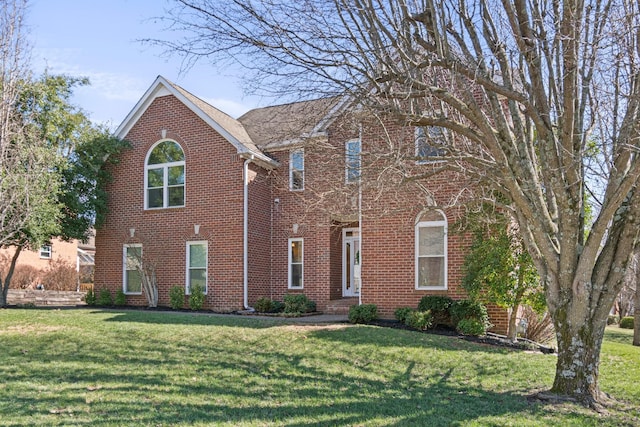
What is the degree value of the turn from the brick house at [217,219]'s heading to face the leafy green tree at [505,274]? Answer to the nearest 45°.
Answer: approximately 45° to its left

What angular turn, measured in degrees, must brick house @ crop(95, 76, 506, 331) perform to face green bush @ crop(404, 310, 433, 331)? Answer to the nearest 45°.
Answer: approximately 45° to its left

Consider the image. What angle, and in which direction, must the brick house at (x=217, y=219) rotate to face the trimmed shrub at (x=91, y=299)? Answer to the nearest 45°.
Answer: approximately 90° to its right

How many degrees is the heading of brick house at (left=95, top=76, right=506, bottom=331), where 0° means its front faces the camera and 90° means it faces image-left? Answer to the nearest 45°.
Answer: approximately 0°

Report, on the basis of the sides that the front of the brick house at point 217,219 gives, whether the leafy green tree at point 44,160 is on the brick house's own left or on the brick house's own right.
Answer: on the brick house's own right

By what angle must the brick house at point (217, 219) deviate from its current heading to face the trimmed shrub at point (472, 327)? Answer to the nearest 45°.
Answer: approximately 45° to its left

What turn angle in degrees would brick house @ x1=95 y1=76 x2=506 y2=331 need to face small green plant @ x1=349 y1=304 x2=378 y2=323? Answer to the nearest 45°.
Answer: approximately 45° to its left

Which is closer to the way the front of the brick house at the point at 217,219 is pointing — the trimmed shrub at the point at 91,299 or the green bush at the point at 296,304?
the green bush
